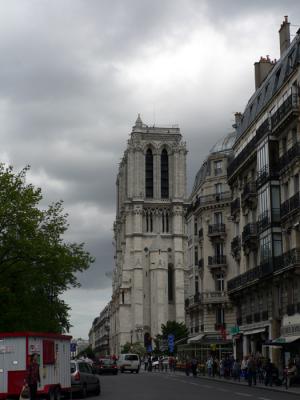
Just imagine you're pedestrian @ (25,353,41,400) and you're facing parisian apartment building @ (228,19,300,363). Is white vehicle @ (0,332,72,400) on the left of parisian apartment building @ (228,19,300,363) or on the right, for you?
left

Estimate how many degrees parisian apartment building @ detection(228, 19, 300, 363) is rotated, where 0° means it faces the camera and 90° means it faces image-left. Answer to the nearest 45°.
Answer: approximately 45°

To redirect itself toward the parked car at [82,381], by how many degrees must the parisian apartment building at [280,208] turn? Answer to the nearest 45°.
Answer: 0° — it already faces it
